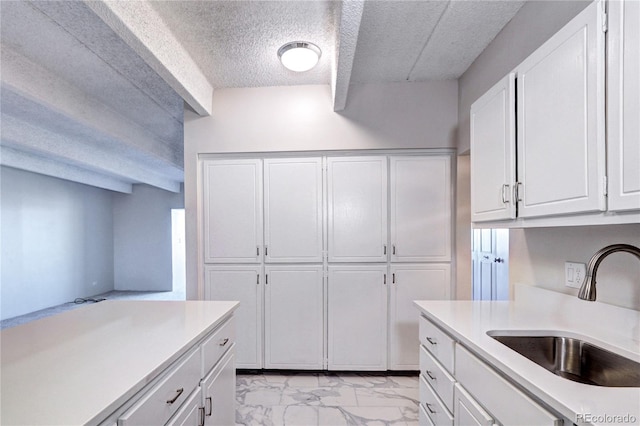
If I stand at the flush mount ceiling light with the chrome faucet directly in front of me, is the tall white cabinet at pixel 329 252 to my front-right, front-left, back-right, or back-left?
back-left

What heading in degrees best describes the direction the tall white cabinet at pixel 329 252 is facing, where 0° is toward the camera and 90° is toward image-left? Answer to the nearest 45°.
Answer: approximately 0°

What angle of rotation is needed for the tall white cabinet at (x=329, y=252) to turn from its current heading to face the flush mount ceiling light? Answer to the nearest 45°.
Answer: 0° — it already faces it
